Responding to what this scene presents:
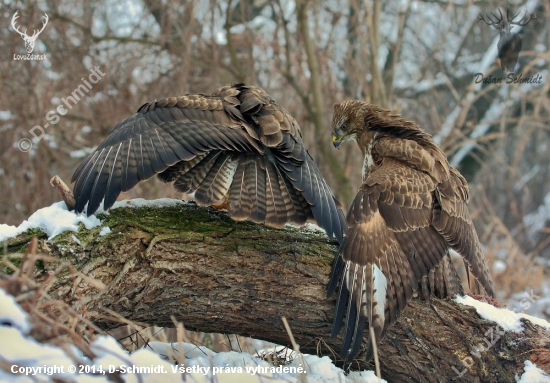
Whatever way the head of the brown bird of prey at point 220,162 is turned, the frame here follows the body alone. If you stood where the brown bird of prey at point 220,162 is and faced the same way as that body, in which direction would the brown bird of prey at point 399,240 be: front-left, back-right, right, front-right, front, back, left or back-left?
right

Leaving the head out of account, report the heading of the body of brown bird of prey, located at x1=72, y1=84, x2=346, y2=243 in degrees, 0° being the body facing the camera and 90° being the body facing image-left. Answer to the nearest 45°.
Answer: approximately 180°
